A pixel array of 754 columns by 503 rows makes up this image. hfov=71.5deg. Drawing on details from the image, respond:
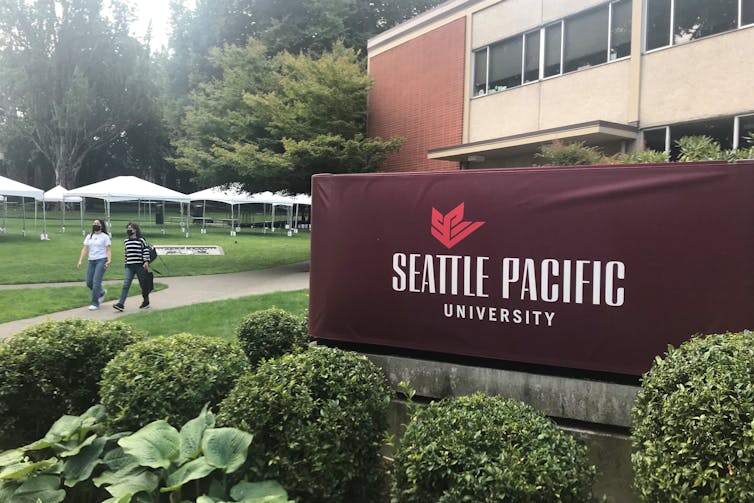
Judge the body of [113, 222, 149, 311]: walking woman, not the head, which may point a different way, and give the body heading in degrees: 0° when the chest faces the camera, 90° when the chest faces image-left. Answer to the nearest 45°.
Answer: approximately 45°

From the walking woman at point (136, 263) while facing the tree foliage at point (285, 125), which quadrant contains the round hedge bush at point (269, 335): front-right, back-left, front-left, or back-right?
back-right

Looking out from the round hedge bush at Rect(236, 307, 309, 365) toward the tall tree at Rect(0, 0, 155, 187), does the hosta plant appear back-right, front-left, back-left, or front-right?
back-left

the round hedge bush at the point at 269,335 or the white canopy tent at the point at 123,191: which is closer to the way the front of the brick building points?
the round hedge bush

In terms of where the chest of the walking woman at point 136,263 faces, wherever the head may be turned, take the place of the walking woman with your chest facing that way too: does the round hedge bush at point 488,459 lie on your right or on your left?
on your left

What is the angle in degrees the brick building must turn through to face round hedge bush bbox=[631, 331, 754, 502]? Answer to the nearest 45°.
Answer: approximately 45° to its left

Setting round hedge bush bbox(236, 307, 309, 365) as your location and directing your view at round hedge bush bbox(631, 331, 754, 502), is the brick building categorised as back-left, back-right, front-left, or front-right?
back-left

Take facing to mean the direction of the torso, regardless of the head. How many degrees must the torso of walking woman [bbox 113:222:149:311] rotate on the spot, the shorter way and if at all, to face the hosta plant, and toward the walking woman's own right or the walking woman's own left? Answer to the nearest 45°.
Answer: approximately 45° to the walking woman's own left

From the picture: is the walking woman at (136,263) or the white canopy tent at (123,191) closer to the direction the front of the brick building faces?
the walking woman

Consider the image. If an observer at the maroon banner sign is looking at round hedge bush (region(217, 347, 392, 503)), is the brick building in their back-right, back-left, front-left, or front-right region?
back-right
